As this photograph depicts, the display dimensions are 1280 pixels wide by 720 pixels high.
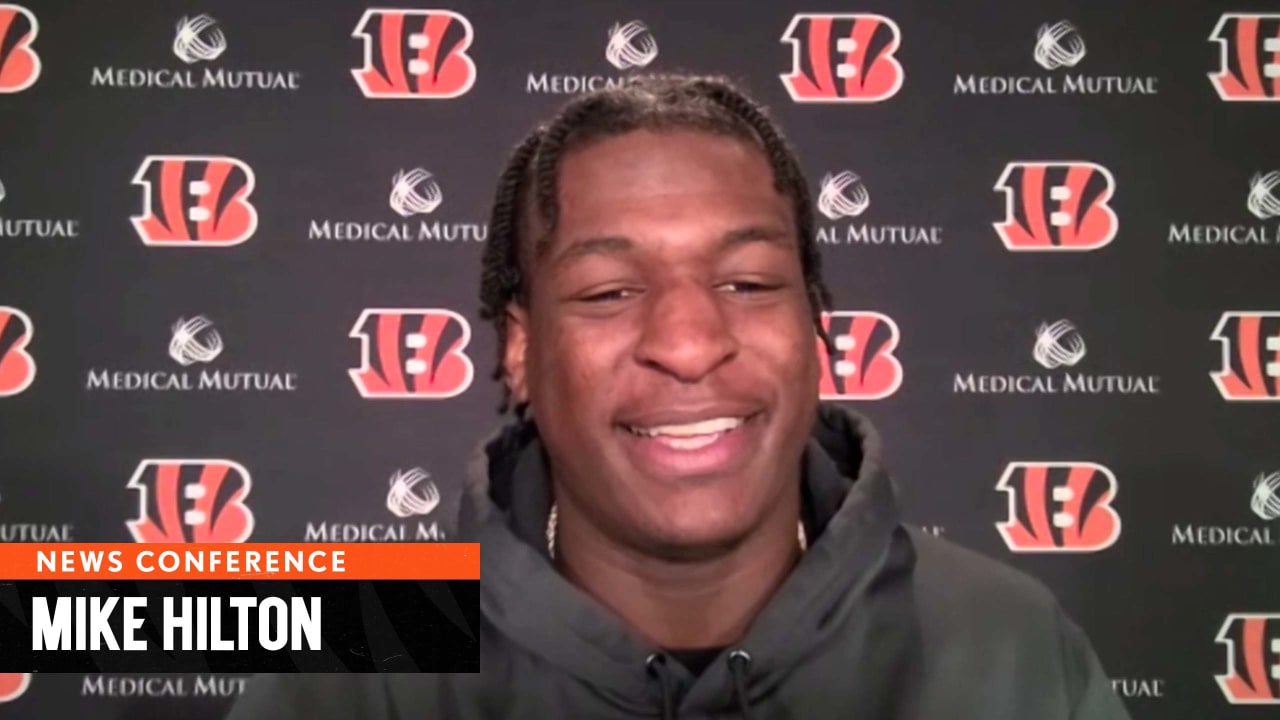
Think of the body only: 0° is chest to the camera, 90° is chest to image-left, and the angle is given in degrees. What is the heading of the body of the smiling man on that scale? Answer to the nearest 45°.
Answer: approximately 0°
